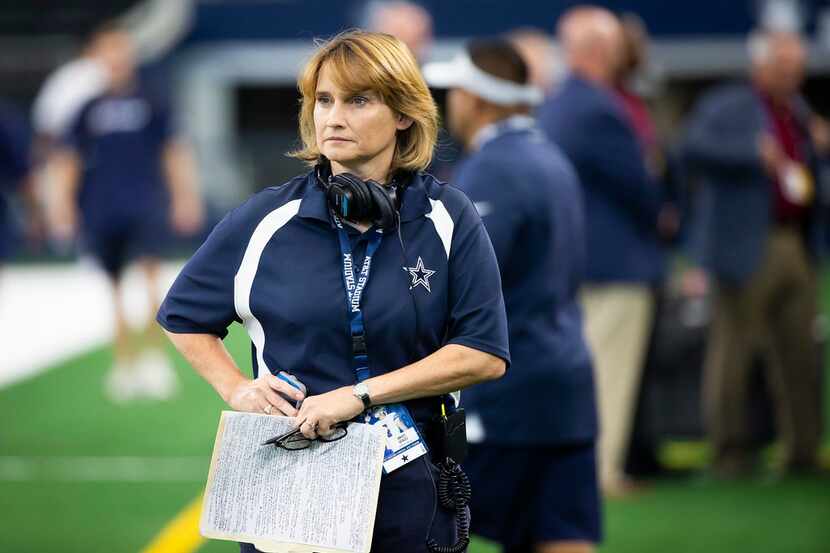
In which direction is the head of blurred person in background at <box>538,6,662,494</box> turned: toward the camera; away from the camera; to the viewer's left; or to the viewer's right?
away from the camera

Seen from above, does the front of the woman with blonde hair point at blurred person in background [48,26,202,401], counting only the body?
no

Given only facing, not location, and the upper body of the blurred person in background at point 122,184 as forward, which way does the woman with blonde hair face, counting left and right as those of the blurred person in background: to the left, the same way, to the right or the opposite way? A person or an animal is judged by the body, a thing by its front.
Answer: the same way

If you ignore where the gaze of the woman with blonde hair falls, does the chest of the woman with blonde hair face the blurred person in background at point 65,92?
no

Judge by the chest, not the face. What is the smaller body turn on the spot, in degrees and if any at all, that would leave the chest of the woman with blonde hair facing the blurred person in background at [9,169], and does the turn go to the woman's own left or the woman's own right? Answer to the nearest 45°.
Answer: approximately 180°

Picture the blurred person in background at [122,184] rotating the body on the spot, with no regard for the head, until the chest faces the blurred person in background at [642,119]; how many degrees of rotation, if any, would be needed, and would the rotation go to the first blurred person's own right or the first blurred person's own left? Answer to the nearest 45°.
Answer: approximately 45° to the first blurred person's own left

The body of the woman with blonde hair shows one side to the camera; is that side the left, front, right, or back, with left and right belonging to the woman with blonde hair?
front

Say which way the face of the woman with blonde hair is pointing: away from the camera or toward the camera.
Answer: toward the camera

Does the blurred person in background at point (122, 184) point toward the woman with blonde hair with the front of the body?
yes

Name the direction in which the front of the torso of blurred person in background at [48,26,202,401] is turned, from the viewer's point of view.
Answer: toward the camera

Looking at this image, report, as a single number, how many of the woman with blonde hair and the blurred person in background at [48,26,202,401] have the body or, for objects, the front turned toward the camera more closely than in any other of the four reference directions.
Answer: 2

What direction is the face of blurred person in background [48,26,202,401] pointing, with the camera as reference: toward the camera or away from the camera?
toward the camera

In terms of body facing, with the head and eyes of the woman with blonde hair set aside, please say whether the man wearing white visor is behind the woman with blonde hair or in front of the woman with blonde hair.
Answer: behind
